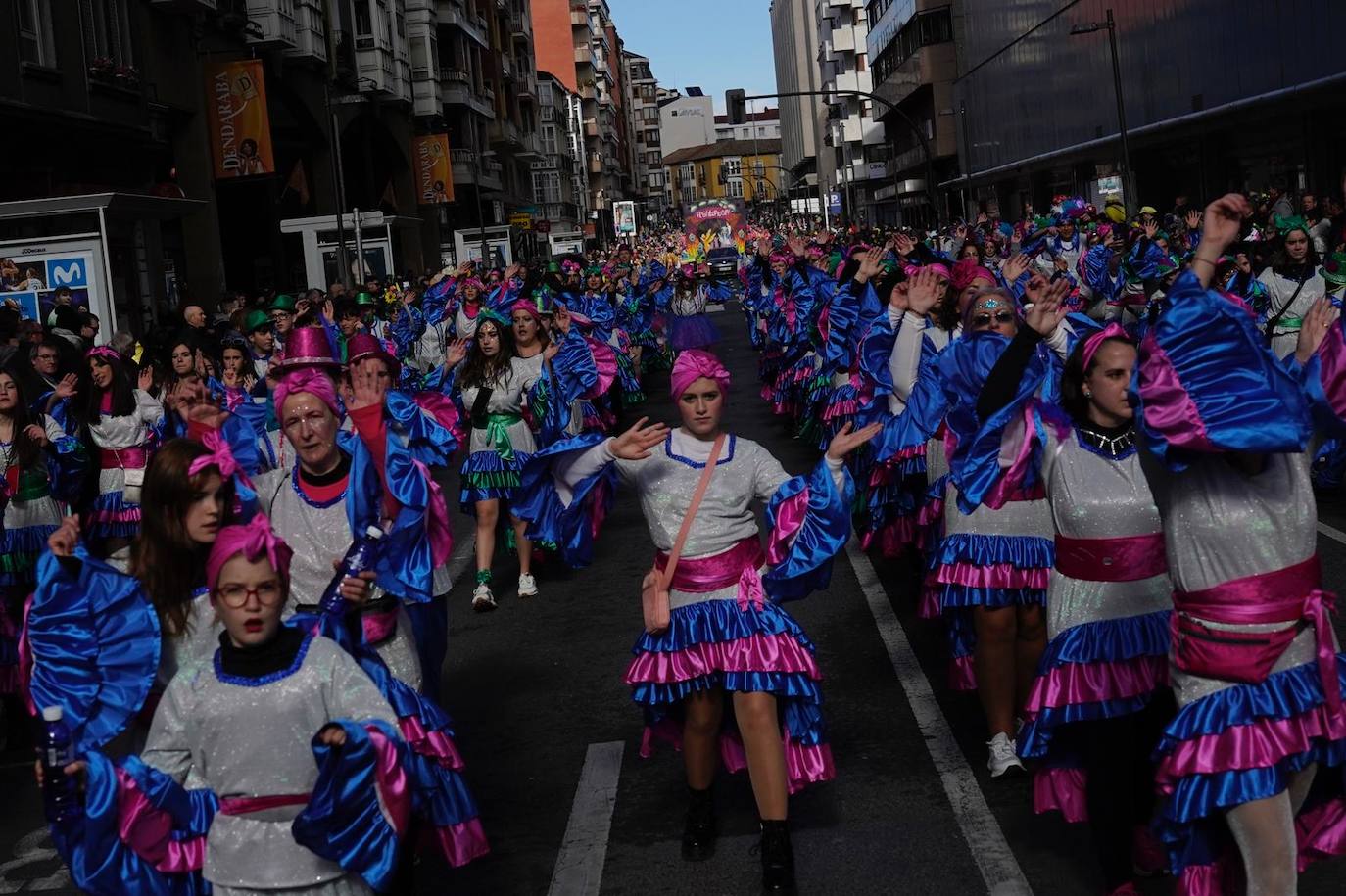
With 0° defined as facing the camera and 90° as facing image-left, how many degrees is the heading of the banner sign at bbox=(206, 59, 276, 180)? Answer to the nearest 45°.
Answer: approximately 0°

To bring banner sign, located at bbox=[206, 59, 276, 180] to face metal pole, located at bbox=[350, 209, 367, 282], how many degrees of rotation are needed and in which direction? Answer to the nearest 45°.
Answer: approximately 135° to its left

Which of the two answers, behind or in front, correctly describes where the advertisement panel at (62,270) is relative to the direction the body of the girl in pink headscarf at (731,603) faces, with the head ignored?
behind

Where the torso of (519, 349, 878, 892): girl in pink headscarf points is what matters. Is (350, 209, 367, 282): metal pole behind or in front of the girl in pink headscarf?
behind

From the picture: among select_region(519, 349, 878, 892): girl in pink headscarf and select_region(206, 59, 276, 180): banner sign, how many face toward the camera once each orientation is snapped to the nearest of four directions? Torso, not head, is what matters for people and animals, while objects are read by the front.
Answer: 2

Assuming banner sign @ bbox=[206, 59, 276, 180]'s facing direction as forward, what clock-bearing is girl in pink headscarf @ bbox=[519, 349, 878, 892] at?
The girl in pink headscarf is roughly at 12 o'clock from the banner sign.

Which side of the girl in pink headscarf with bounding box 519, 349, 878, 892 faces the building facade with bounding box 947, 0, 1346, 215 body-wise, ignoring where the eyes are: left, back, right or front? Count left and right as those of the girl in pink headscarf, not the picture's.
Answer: back

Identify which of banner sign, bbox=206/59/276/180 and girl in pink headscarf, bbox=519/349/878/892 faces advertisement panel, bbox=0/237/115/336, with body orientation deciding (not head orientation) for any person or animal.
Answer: the banner sign
